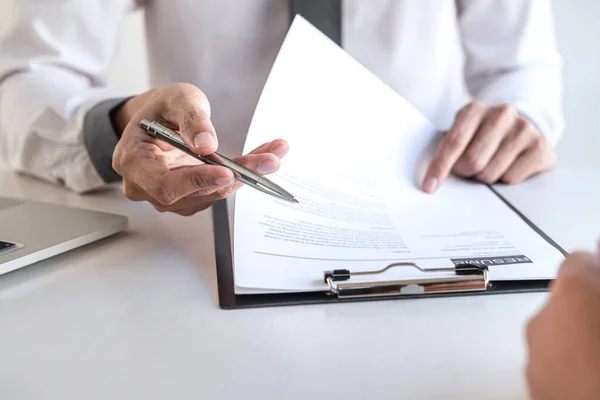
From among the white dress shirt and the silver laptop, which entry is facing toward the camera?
the white dress shirt

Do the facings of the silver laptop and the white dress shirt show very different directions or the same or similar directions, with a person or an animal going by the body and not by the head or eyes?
very different directions

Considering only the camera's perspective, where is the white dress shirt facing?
facing the viewer

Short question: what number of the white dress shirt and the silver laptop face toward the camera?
1

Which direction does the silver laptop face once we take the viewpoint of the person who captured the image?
facing away from the viewer and to the right of the viewer
